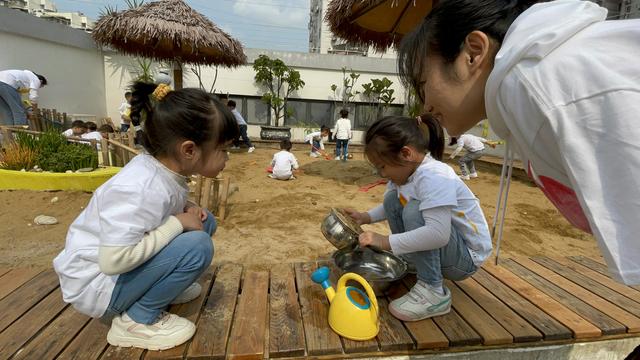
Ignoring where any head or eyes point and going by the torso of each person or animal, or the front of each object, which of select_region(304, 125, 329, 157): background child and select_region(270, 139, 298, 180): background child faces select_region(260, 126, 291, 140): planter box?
select_region(270, 139, 298, 180): background child

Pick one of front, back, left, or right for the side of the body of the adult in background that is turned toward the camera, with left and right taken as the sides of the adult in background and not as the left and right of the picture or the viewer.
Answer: right

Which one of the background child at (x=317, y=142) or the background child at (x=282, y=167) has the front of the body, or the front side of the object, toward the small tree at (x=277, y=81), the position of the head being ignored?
the background child at (x=282, y=167)

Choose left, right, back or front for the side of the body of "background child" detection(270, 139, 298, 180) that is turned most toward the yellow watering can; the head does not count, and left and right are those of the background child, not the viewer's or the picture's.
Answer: back
